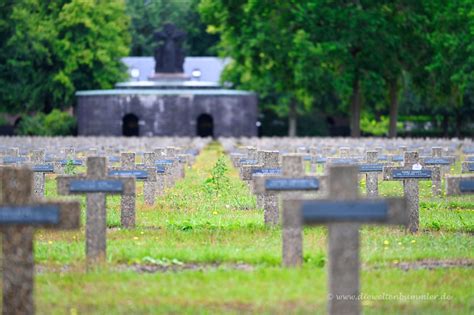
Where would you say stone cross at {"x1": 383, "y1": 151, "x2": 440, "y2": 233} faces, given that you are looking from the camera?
facing the viewer

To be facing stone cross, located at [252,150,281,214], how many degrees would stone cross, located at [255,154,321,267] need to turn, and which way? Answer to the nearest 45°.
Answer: approximately 180°

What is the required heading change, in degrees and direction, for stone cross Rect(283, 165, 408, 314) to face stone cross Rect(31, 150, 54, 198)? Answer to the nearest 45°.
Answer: approximately 135° to its right

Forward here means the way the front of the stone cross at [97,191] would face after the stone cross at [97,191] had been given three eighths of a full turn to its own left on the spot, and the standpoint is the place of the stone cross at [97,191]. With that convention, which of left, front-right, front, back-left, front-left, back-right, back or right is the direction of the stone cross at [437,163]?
front

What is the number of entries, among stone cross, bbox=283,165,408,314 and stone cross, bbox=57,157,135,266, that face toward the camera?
2

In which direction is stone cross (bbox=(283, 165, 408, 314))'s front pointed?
toward the camera

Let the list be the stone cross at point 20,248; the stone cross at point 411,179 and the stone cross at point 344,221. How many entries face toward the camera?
3

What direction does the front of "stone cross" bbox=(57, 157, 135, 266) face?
toward the camera

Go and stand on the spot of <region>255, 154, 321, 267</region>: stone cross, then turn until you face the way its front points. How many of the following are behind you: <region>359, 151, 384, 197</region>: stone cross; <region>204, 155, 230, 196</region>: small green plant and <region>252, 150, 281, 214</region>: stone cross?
3

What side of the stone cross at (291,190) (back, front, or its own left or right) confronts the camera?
front

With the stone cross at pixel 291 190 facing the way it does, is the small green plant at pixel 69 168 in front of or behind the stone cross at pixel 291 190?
behind

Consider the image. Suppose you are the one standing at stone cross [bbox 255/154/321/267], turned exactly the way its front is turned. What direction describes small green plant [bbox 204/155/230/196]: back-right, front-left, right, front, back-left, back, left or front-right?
back
